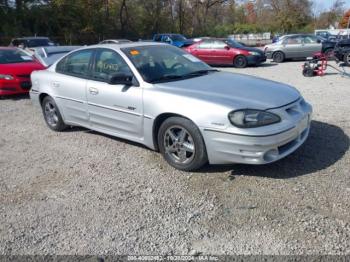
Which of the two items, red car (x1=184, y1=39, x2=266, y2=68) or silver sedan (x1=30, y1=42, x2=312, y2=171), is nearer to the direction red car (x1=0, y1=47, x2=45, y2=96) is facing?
the silver sedan

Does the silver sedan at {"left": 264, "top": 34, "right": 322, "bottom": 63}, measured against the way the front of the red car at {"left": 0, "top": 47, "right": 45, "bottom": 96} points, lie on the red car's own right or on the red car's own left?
on the red car's own left

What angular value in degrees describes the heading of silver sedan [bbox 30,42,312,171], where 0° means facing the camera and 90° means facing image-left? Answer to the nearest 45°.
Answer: approximately 315°

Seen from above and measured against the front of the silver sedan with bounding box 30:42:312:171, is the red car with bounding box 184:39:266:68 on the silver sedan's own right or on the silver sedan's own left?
on the silver sedan's own left

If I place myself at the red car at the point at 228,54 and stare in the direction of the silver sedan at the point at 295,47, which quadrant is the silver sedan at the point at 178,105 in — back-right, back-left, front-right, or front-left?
back-right
